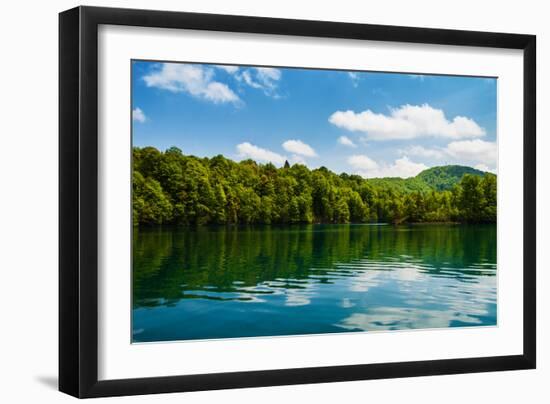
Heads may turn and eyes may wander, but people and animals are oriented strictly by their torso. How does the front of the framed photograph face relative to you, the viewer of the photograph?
facing the viewer and to the right of the viewer
